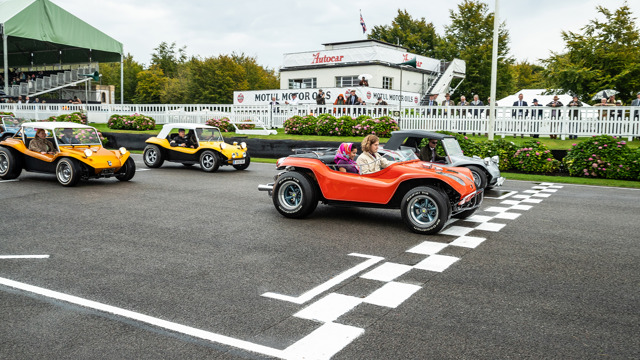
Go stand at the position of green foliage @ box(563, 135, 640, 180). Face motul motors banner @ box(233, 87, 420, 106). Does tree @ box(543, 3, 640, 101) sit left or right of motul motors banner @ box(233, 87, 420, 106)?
right

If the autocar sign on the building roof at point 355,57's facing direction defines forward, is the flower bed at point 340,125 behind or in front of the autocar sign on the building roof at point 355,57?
in front

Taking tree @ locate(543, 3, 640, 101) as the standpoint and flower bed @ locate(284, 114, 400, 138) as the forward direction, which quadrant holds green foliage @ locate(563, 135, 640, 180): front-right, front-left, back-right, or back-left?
front-left

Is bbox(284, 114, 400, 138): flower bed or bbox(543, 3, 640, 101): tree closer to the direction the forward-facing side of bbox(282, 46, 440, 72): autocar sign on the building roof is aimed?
the flower bed

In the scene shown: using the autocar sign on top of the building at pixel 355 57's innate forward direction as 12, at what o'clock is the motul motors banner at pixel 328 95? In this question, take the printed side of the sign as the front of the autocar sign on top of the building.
the motul motors banner at pixel 328 95 is roughly at 1 o'clock from the autocar sign on top of the building at pixel 355 57.

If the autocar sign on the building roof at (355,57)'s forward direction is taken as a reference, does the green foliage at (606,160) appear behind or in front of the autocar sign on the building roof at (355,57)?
in front

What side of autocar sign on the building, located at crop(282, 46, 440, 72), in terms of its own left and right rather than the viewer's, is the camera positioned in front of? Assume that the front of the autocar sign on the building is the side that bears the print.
front

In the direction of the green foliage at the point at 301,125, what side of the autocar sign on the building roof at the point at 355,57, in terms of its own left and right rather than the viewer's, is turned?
front
